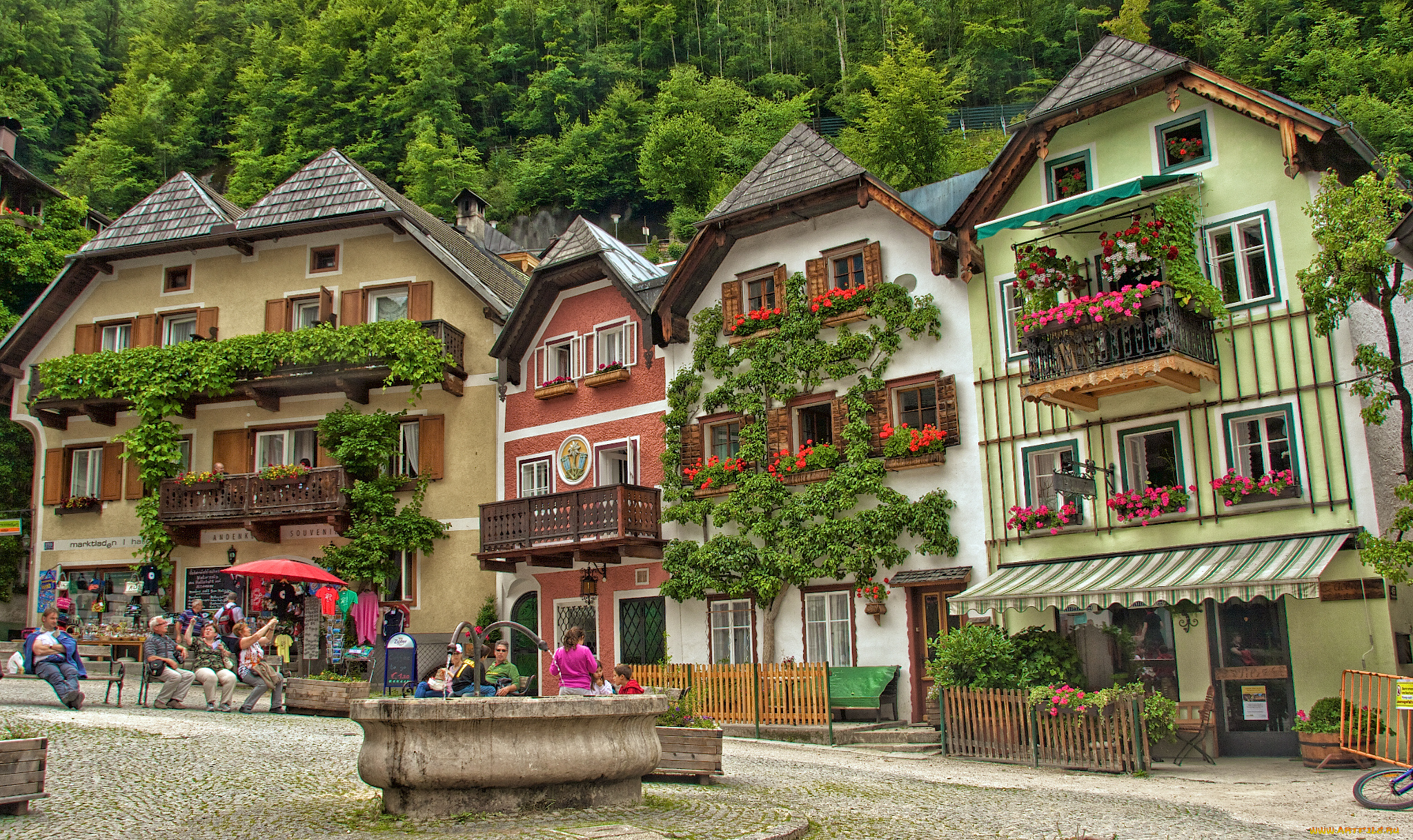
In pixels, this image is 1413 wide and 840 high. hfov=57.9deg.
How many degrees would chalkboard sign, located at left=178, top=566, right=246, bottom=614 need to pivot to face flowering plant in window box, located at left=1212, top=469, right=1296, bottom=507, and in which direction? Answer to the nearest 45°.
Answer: approximately 45° to its left

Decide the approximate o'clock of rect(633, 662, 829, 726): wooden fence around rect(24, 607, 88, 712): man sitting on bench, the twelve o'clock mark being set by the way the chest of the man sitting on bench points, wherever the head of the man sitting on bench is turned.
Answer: The wooden fence is roughly at 11 o'clock from the man sitting on bench.

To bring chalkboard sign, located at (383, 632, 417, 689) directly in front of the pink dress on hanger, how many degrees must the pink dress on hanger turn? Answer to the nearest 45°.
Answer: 0° — it already faces it

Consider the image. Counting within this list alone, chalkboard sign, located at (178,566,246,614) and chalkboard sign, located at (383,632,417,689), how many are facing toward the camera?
2

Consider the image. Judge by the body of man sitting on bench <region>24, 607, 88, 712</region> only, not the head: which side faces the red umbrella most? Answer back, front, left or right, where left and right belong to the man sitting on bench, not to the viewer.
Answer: left

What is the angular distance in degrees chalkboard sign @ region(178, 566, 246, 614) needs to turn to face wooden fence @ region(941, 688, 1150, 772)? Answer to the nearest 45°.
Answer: approximately 45° to its left

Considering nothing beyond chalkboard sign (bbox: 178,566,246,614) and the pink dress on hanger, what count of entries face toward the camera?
2

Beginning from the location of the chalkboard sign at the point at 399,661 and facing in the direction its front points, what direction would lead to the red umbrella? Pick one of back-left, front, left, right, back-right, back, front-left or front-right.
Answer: back-right

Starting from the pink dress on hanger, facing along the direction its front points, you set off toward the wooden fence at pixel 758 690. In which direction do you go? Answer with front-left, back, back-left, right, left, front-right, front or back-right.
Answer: front-left

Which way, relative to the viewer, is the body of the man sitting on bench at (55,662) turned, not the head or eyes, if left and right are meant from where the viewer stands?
facing the viewer and to the right of the viewer

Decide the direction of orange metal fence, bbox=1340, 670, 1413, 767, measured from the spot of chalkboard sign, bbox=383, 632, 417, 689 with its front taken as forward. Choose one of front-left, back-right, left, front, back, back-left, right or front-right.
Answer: front-left

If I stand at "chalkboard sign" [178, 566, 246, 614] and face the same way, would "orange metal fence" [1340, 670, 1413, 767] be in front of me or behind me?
in front

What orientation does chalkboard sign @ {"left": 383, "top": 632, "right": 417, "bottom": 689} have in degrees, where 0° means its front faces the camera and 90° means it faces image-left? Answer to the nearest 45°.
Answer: approximately 0°
